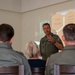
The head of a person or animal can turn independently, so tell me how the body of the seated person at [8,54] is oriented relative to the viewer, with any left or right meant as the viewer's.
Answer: facing away from the viewer
